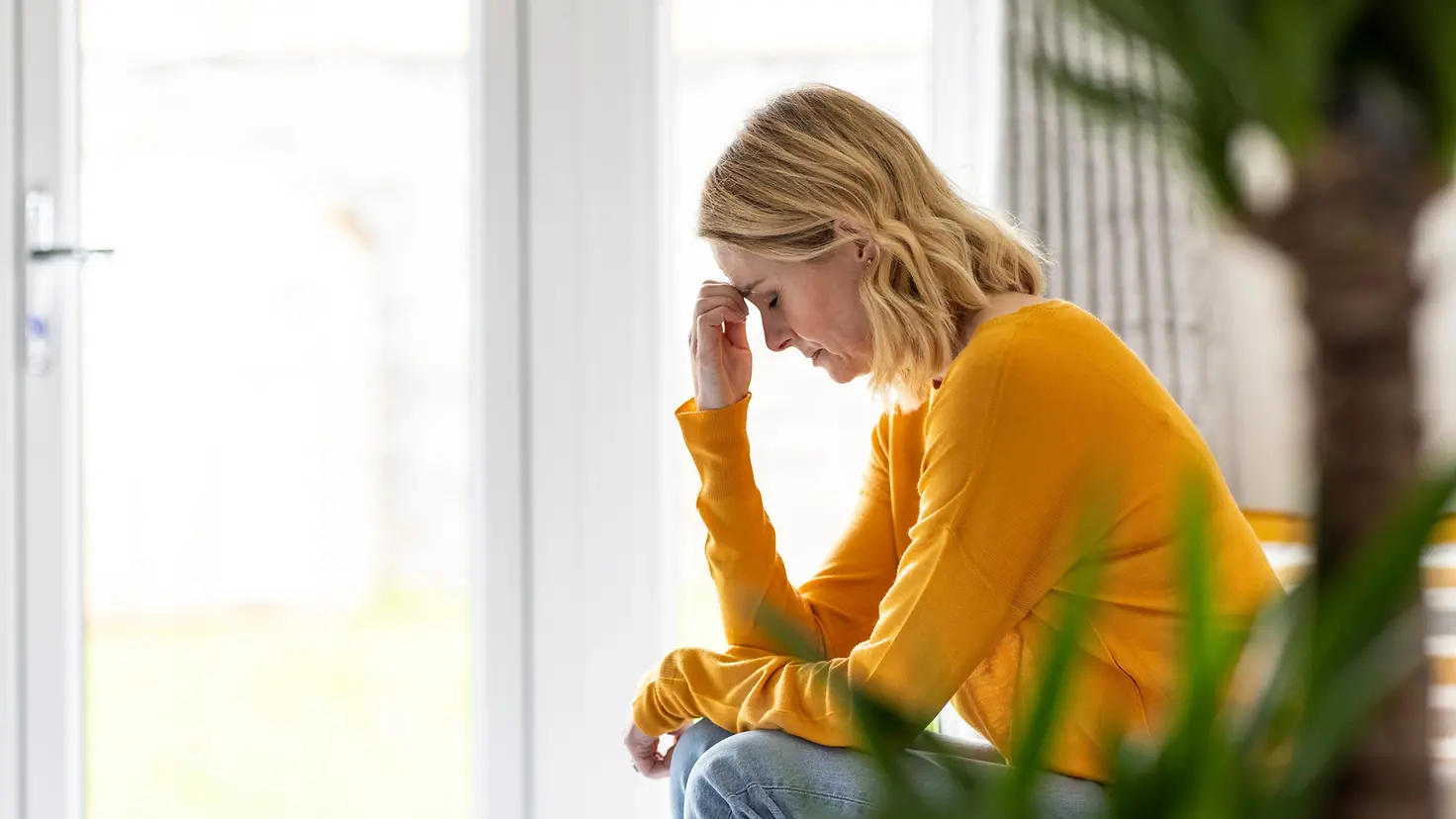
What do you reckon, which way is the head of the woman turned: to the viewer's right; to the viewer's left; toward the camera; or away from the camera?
to the viewer's left

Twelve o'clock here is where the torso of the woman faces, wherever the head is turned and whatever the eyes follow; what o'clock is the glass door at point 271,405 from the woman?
The glass door is roughly at 1 o'clock from the woman.

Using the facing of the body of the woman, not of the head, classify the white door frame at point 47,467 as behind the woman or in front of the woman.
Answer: in front

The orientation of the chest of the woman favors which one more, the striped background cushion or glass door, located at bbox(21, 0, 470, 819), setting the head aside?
the glass door

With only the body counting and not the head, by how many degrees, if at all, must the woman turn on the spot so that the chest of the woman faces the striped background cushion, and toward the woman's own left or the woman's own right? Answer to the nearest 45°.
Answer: approximately 135° to the woman's own right

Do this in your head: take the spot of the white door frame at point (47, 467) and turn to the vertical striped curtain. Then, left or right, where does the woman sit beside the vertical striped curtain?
right

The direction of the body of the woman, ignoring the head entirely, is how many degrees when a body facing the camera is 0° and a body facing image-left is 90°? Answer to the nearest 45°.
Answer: approximately 90°

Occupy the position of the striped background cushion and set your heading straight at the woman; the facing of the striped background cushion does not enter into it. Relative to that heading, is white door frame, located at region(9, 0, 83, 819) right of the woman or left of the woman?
right
